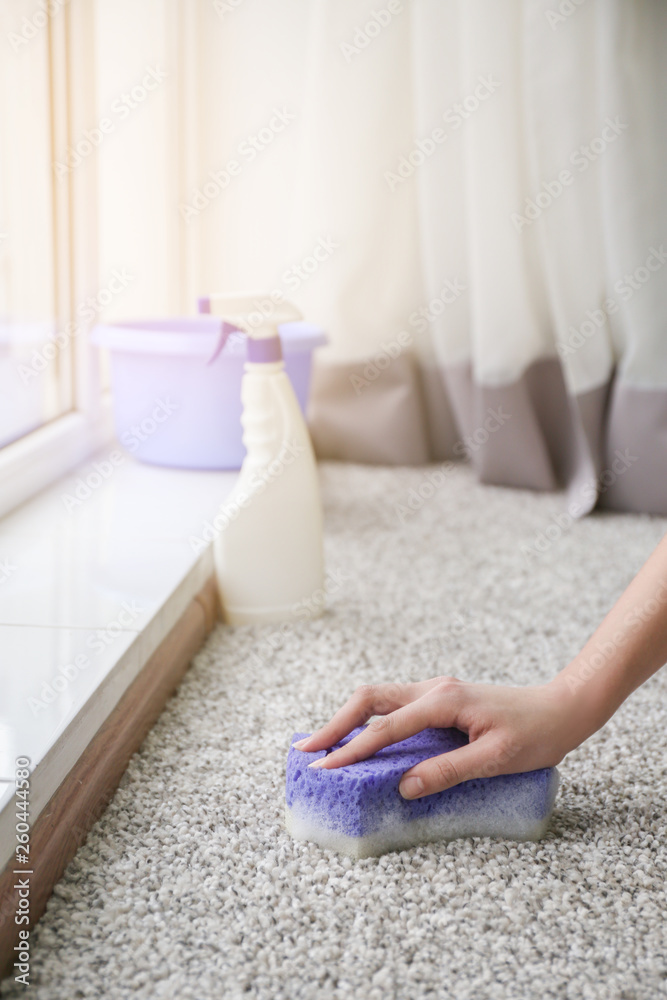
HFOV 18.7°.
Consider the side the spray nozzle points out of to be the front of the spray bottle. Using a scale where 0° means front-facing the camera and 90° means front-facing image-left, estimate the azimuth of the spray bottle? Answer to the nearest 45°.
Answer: approximately 90°
